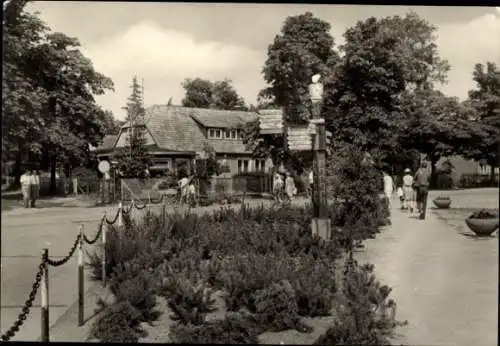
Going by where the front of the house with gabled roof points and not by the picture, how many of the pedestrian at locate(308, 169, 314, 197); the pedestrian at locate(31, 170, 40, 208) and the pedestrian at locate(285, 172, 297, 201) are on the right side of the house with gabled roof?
1

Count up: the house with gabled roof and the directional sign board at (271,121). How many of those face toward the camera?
2

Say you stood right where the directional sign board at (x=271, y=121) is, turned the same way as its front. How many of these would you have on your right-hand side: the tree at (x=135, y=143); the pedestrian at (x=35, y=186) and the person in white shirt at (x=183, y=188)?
3

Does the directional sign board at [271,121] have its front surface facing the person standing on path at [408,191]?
no

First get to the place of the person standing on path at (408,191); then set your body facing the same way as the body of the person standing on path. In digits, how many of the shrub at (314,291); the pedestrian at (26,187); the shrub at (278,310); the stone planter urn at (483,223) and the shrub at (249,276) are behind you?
0

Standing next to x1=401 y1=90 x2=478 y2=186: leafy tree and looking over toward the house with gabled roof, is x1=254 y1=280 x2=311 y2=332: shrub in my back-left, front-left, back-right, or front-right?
front-left

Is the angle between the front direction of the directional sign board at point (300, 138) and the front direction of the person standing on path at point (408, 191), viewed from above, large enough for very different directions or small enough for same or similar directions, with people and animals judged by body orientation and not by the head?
same or similar directions

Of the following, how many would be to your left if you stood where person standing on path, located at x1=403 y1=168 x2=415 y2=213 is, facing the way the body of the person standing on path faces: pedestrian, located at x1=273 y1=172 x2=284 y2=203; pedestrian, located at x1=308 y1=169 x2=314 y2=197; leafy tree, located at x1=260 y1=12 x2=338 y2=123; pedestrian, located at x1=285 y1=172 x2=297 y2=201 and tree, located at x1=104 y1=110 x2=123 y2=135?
0

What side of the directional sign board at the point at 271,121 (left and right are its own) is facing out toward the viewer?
front

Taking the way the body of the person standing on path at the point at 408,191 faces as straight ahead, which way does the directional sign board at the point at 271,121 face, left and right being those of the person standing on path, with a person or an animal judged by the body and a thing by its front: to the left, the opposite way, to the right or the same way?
the opposite way

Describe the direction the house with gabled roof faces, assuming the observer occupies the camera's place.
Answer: facing the viewer

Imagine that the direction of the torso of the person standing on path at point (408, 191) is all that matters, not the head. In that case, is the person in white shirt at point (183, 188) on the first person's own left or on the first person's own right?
on the first person's own left

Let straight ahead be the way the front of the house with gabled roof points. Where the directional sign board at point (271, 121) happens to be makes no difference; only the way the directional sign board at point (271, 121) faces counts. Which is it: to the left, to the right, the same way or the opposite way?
the same way

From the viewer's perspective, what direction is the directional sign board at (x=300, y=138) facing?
toward the camera
